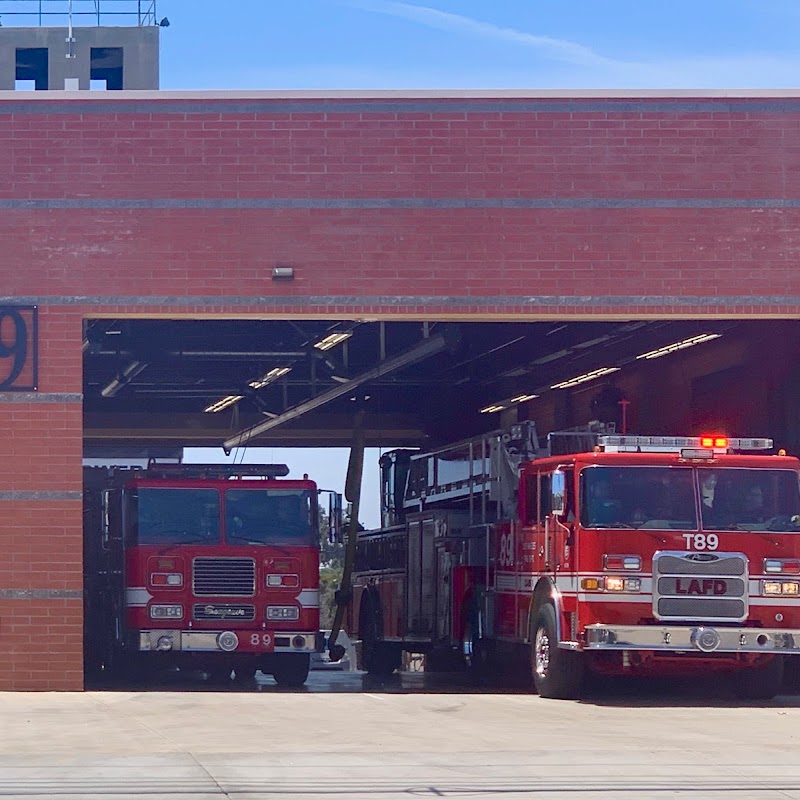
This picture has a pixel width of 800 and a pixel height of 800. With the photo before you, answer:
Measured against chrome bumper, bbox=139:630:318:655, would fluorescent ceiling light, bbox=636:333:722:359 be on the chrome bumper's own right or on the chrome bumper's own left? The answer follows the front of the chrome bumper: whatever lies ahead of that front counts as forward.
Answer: on the chrome bumper's own left

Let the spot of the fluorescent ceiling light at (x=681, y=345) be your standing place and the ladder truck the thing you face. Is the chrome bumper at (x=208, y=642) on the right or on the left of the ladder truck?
right

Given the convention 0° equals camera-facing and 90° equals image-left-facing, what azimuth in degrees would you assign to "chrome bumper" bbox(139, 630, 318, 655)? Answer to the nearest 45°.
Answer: approximately 0°

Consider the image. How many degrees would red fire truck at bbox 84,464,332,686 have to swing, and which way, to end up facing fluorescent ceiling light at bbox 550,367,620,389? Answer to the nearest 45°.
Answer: approximately 135° to its left

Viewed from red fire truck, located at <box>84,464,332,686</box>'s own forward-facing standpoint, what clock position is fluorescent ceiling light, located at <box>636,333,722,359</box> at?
The fluorescent ceiling light is roughly at 8 o'clock from the red fire truck.

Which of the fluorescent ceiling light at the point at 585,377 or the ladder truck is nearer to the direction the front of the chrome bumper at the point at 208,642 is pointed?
the ladder truck

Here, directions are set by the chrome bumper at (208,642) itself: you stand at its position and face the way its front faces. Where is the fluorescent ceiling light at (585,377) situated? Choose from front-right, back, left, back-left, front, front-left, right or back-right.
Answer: back-left

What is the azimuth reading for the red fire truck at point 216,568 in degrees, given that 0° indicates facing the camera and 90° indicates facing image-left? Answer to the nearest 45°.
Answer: approximately 0°

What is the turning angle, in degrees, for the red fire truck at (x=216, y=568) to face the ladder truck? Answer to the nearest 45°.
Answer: approximately 45° to its left

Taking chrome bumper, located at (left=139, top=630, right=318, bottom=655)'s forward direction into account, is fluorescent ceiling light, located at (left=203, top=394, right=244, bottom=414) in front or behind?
behind

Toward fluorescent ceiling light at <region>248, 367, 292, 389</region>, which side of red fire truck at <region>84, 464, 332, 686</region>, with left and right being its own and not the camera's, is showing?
back
